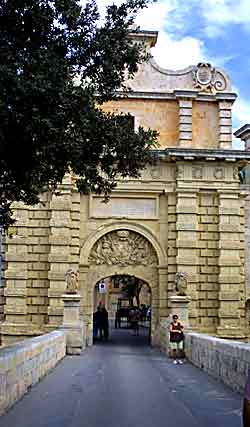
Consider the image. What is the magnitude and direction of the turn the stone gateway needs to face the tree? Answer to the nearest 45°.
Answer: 0° — it already faces it

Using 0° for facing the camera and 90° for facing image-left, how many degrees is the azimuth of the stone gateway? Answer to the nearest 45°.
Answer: approximately 0°
